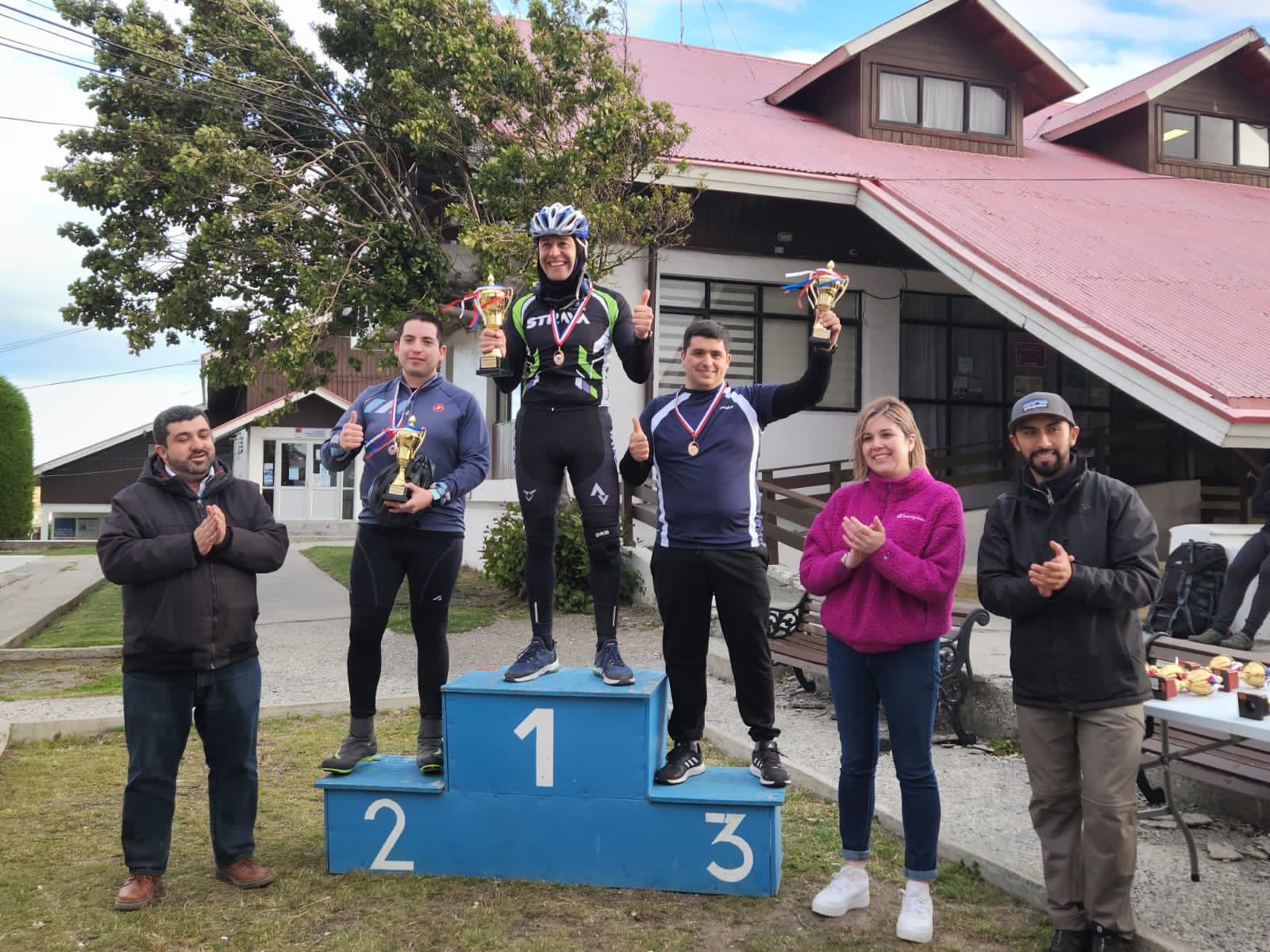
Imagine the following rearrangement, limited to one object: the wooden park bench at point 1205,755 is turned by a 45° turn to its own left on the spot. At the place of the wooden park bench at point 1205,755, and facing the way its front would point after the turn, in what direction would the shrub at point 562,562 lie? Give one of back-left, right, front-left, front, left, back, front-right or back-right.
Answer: back-right

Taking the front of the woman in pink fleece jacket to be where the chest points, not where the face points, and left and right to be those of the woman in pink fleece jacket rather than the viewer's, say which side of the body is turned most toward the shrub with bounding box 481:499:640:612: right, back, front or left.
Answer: right

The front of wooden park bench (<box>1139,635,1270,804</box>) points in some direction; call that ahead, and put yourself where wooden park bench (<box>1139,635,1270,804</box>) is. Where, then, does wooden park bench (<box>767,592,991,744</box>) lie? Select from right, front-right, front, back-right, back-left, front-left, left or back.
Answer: right

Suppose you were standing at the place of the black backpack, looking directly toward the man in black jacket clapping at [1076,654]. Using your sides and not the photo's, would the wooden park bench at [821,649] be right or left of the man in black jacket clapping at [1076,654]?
right

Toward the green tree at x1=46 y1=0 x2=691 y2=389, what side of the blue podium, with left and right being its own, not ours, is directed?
back

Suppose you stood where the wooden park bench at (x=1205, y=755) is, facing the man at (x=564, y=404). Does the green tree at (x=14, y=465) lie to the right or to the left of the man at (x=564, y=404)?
right

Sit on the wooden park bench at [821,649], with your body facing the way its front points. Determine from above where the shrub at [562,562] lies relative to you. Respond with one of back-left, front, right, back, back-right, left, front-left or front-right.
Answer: right

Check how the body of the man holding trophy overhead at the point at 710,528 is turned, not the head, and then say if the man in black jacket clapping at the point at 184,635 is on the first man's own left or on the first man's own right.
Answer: on the first man's own right

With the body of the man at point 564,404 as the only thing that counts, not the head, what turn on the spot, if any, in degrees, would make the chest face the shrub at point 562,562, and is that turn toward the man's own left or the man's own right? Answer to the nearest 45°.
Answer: approximately 180°

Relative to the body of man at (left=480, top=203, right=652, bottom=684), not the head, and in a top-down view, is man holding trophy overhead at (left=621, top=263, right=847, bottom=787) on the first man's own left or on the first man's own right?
on the first man's own left
